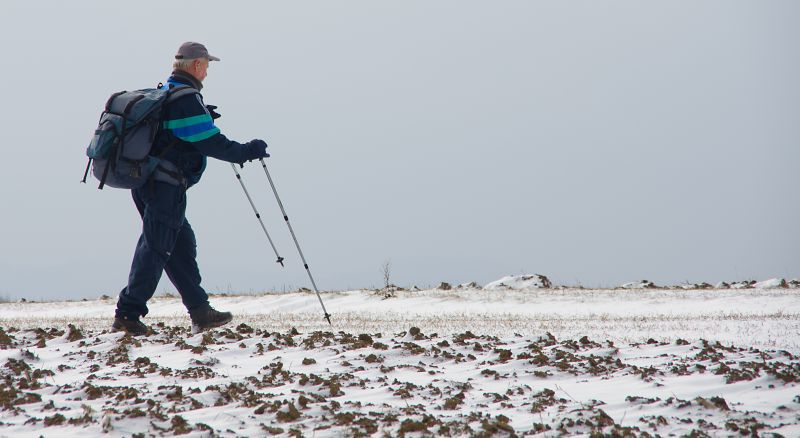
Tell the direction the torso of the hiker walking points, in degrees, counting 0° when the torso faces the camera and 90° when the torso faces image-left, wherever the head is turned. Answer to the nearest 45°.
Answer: approximately 270°
